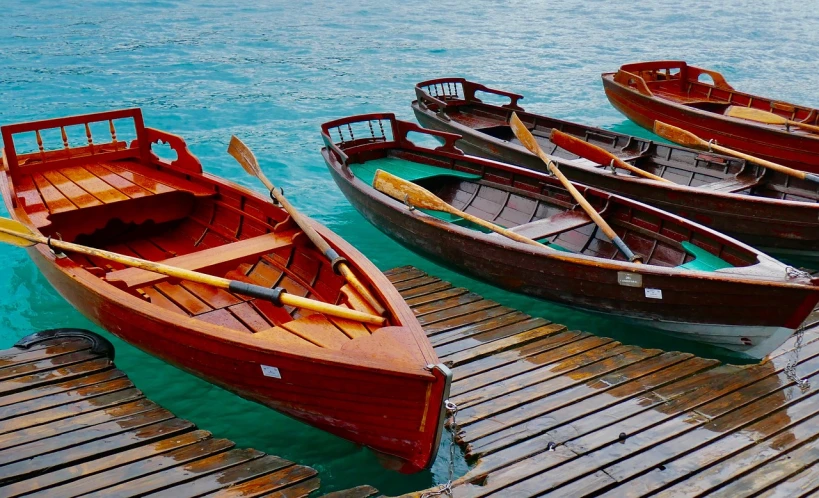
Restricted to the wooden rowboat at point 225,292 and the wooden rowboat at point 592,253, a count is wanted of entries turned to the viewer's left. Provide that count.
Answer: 0

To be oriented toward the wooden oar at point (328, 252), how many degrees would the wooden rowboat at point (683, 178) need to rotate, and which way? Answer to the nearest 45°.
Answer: approximately 90° to its right

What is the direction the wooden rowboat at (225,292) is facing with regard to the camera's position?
facing the viewer and to the right of the viewer

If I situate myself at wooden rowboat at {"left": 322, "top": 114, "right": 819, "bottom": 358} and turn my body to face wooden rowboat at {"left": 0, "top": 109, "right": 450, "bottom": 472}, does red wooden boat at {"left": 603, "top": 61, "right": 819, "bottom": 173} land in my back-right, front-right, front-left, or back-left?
back-right

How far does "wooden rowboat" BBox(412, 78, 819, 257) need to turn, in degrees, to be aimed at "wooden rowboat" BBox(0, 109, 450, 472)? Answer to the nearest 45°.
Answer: approximately 90° to its right

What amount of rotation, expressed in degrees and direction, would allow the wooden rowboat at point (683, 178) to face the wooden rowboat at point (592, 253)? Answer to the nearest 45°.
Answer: approximately 45° to its right

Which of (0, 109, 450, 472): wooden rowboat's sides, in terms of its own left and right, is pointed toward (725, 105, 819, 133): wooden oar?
left

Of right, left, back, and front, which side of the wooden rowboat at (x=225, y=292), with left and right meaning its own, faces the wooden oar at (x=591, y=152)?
left
